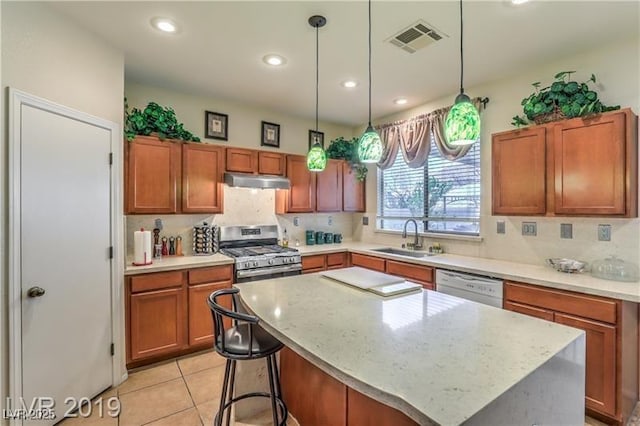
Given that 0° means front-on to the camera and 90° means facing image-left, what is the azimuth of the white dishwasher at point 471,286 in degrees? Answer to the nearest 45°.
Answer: approximately 45°

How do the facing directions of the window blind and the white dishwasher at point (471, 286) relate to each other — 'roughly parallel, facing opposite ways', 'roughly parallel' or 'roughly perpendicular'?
roughly parallel

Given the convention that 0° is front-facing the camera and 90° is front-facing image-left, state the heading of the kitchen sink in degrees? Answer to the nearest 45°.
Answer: approximately 45°

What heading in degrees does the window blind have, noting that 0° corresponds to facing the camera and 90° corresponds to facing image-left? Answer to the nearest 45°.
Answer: approximately 45°

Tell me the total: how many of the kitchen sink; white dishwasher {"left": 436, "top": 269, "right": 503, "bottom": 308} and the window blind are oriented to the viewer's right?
0

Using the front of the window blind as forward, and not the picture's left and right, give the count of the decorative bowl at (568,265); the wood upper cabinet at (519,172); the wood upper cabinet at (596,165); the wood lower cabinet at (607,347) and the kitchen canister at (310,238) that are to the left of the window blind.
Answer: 4

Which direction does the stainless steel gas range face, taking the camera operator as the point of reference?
facing the viewer and to the right of the viewer

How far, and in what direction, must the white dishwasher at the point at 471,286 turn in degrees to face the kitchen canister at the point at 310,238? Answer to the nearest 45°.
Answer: approximately 45° to its right

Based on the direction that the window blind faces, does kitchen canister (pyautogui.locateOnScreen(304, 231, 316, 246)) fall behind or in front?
in front

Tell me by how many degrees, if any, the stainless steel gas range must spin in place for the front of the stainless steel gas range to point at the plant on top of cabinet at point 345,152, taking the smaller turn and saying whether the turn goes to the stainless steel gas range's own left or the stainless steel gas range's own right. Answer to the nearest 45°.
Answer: approximately 90° to the stainless steel gas range's own left
